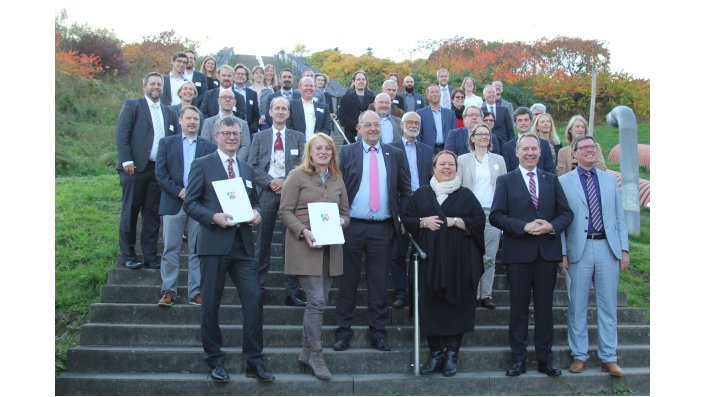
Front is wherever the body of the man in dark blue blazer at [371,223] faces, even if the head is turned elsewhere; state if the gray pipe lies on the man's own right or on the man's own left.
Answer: on the man's own left

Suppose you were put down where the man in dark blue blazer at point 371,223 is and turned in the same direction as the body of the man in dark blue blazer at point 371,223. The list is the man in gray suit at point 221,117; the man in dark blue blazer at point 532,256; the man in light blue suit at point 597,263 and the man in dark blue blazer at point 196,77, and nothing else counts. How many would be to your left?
2

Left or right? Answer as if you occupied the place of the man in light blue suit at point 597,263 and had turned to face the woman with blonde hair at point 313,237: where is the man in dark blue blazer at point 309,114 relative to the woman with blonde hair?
right

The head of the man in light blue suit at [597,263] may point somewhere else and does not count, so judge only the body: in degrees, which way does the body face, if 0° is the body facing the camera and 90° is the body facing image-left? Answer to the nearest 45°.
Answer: approximately 0°

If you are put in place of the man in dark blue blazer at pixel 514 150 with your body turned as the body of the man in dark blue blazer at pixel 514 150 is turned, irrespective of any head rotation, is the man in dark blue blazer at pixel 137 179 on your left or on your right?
on your right
